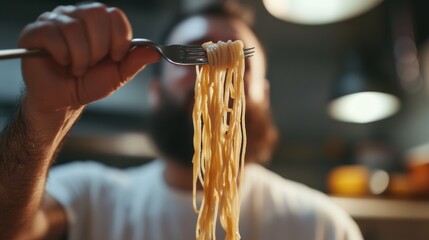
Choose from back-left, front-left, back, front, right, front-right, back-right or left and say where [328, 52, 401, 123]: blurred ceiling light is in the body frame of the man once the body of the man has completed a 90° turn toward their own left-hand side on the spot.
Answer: front-left

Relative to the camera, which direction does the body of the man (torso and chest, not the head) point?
toward the camera

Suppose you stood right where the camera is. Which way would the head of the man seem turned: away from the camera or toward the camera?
toward the camera
